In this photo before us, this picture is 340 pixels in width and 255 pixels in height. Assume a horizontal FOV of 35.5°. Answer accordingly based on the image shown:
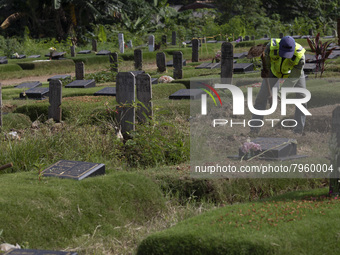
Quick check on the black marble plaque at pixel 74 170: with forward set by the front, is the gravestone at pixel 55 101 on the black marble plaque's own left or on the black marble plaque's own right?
on the black marble plaque's own right

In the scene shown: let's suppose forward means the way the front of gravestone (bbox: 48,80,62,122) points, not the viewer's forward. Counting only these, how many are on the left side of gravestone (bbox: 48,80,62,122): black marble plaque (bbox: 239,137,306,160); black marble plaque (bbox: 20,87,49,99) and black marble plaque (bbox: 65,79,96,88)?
1

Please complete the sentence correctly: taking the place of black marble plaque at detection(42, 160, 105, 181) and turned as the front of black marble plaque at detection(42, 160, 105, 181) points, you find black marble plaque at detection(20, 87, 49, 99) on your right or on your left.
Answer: on your right

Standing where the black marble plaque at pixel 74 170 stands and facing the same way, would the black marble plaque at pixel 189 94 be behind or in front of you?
behind

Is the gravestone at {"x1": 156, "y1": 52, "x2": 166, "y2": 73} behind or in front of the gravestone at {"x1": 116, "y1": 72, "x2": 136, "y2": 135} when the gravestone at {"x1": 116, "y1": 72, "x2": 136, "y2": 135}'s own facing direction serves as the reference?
behind

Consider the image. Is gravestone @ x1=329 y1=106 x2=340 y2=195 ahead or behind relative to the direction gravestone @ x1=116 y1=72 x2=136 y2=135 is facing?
ahead

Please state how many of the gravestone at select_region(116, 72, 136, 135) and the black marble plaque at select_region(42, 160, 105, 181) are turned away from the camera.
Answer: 0

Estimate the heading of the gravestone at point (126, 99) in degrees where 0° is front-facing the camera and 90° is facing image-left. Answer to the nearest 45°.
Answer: approximately 0°

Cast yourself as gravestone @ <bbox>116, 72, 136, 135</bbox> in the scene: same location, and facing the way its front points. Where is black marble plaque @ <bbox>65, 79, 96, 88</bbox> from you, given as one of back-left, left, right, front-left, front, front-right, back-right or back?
back

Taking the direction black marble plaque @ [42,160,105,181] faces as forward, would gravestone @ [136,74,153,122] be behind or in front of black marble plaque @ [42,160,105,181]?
behind

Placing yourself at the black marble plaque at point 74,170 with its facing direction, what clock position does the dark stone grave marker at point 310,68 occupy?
The dark stone grave marker is roughly at 6 o'clock from the black marble plaque.

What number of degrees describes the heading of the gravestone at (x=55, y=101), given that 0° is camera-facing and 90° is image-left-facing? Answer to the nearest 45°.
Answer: approximately 45°

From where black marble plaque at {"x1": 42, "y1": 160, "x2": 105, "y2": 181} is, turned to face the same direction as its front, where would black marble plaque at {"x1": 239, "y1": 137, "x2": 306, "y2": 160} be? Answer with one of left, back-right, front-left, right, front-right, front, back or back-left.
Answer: back-left

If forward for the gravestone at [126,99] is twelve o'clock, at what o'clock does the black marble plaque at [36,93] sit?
The black marble plaque is roughly at 5 o'clock from the gravestone.
